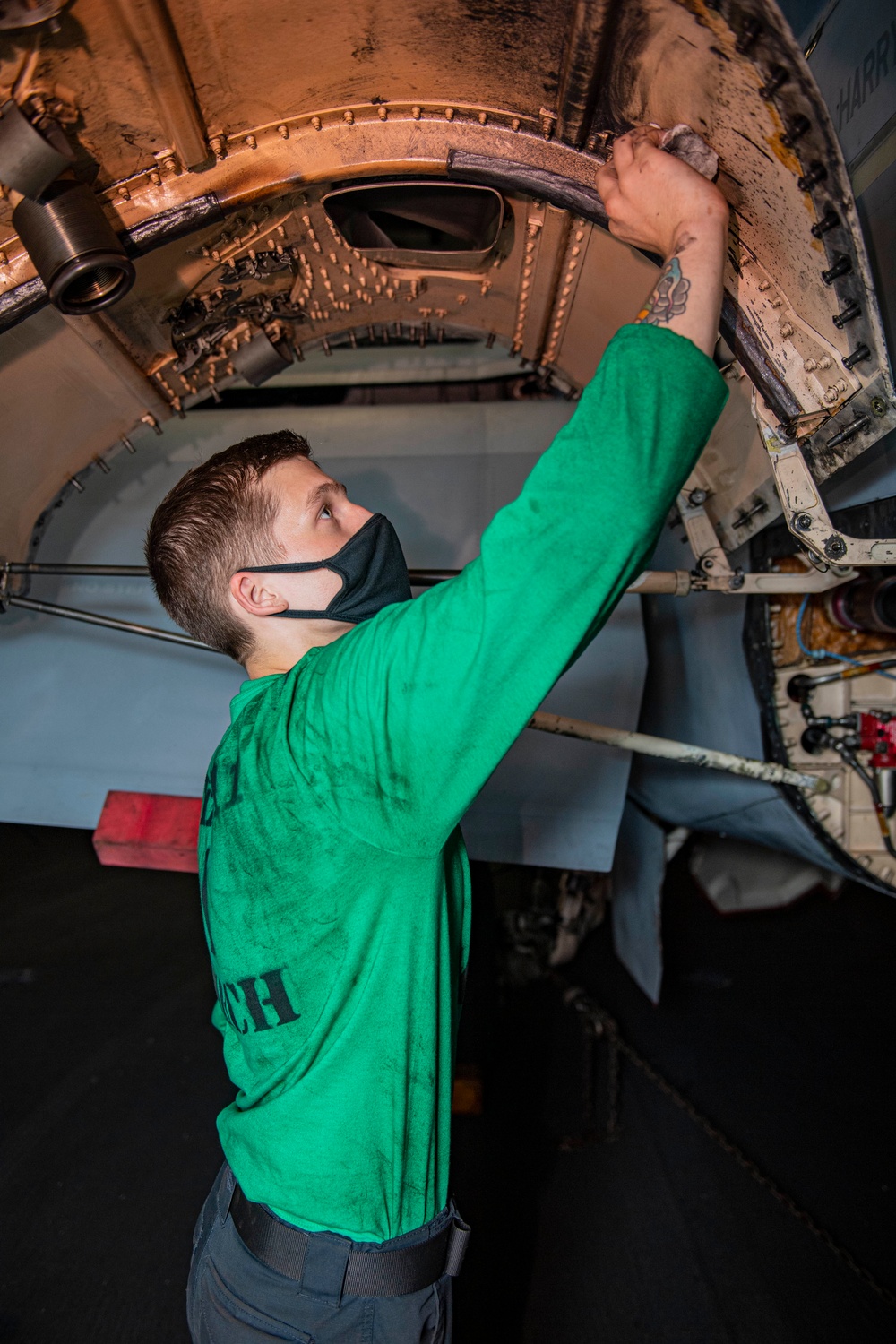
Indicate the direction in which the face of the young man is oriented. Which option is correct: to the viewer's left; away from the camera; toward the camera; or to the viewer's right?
to the viewer's right

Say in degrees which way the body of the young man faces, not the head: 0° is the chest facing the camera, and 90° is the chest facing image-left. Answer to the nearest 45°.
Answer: approximately 270°
